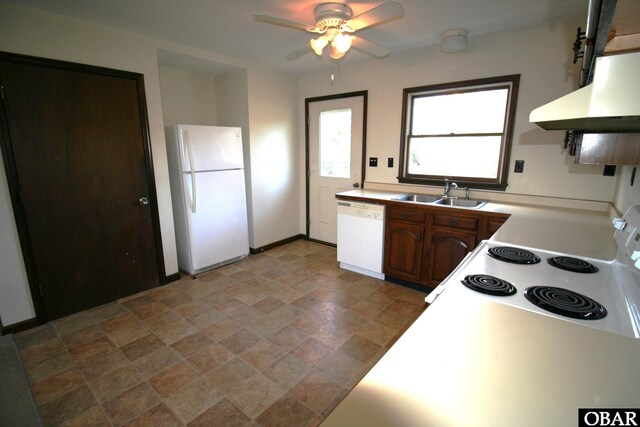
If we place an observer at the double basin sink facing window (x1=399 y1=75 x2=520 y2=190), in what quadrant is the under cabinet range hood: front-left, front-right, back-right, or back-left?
back-right

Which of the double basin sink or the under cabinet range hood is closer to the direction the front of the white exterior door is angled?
the under cabinet range hood

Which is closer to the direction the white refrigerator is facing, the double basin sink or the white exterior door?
the double basin sink

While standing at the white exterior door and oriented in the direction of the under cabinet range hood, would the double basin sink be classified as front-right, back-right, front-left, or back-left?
front-left

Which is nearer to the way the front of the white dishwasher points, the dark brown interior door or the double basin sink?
the dark brown interior door

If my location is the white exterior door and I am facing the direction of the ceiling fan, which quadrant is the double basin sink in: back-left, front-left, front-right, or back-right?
front-left

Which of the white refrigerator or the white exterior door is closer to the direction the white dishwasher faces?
the white refrigerator

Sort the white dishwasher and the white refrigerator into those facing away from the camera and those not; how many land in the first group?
0

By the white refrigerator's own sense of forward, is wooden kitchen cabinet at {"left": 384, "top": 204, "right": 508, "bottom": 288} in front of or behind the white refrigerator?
in front

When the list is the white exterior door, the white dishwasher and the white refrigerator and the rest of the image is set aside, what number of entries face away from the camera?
0

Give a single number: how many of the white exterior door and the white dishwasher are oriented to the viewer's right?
0

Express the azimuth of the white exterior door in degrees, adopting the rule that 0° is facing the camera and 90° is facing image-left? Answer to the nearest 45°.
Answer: approximately 45°

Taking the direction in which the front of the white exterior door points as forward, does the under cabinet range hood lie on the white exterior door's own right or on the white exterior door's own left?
on the white exterior door's own left
